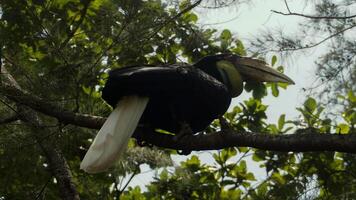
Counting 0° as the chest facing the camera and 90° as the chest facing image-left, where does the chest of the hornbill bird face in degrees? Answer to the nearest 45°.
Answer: approximately 270°

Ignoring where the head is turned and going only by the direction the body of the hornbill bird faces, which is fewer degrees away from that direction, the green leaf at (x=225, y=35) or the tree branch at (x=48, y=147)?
the green leaf

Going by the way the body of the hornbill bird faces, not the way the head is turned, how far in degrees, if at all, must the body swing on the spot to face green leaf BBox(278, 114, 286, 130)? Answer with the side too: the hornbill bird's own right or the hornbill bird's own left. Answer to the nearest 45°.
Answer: approximately 45° to the hornbill bird's own left

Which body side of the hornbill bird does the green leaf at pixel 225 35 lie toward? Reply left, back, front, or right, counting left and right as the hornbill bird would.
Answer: left

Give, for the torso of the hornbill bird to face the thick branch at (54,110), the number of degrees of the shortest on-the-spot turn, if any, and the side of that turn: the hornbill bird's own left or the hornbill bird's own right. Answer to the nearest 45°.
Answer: approximately 180°

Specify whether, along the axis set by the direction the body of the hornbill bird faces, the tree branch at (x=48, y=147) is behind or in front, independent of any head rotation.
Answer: behind
